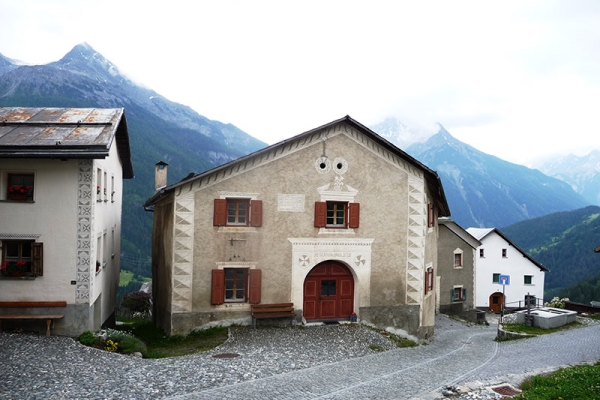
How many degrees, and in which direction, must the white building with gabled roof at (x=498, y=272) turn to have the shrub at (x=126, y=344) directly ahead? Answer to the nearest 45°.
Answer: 0° — it already faces it

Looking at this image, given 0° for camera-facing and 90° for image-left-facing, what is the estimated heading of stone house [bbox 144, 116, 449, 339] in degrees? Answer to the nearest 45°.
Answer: approximately 0°

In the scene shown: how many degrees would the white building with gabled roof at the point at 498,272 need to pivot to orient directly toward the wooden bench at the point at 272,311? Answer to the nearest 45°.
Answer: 0° — it already faces it

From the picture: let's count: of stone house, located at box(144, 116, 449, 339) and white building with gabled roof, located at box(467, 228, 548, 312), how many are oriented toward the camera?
2

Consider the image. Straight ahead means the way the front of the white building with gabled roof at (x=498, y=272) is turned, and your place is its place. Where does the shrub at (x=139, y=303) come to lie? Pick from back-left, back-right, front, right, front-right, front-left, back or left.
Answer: front-right

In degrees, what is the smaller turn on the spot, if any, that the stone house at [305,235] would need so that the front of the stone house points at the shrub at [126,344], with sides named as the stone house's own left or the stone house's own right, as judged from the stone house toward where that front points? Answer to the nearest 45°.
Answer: approximately 45° to the stone house's own right
